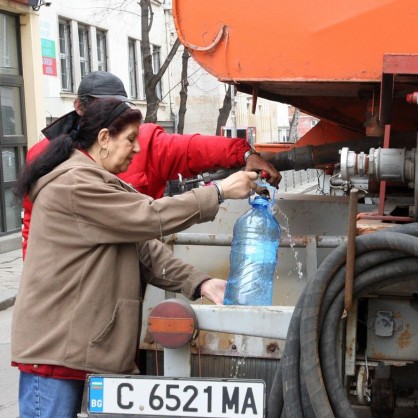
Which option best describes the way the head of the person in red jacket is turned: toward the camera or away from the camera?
away from the camera

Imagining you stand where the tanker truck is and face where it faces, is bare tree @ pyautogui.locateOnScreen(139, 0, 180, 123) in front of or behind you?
in front

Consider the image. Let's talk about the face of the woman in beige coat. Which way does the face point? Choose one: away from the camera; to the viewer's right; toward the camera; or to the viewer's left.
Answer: to the viewer's right

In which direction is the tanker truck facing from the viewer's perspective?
away from the camera

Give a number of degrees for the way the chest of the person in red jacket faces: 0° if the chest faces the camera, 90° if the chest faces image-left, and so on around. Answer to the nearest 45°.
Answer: approximately 315°

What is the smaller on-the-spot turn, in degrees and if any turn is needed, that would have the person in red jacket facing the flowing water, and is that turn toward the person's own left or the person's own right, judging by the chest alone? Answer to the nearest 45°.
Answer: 0° — they already face it

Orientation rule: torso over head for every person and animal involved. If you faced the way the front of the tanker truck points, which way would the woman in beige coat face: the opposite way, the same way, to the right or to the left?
to the right

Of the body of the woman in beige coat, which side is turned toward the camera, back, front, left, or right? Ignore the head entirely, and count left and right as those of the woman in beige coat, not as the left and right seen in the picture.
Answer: right

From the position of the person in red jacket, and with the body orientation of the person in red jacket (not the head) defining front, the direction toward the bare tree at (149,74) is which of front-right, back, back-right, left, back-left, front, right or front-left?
back-left

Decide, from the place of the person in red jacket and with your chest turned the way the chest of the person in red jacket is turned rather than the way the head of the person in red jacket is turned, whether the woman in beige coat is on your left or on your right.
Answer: on your right

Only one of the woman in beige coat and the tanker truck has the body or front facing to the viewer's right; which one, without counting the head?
the woman in beige coat
